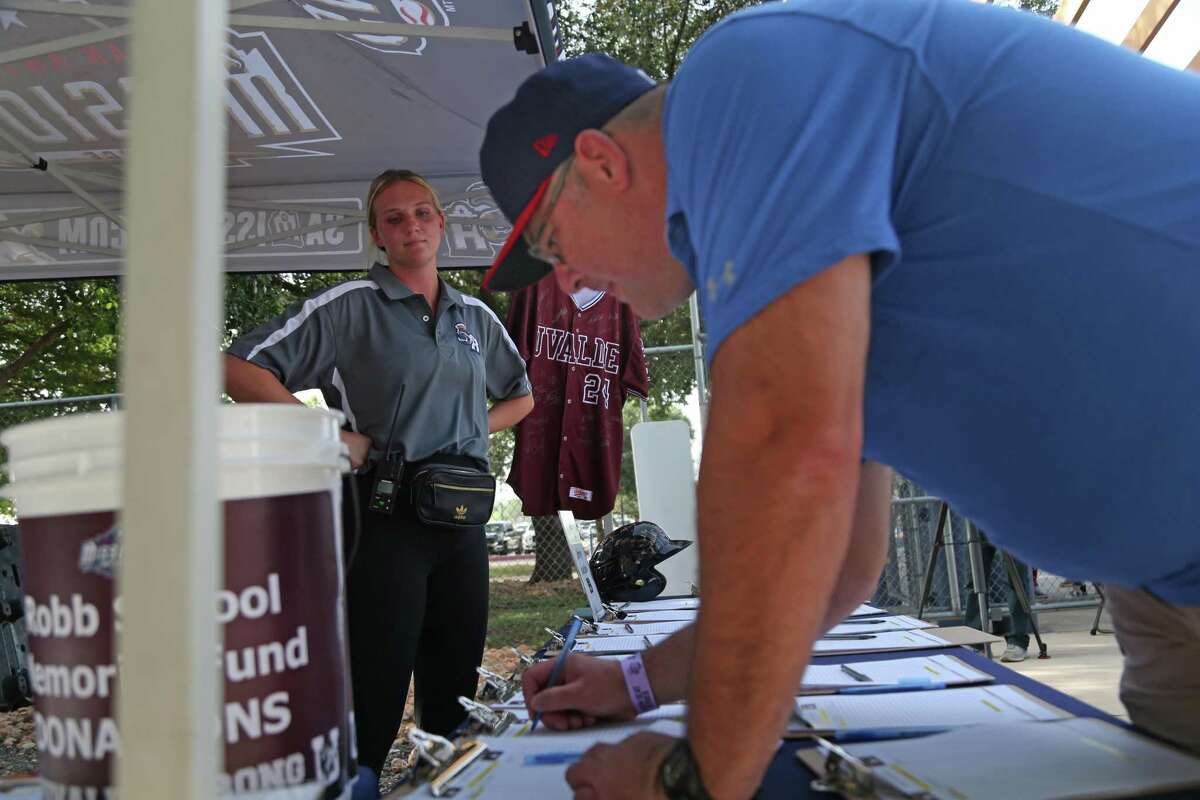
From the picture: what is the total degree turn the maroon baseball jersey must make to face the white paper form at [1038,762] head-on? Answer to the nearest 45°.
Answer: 0° — it already faces it

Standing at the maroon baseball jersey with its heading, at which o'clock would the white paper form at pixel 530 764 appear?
The white paper form is roughly at 12 o'clock from the maroon baseball jersey.

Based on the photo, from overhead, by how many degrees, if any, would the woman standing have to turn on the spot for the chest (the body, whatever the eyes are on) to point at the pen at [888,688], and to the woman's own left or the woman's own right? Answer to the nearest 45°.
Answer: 0° — they already face it

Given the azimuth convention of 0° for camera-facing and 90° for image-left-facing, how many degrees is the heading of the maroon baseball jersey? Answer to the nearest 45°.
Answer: approximately 0°

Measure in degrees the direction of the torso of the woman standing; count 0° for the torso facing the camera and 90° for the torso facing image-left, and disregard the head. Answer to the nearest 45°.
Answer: approximately 315°

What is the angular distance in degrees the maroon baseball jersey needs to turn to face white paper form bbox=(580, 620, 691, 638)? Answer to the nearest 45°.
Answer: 0° — it already faces it
